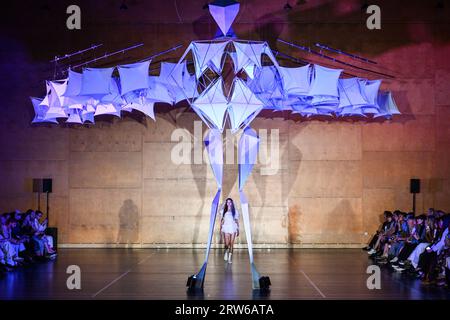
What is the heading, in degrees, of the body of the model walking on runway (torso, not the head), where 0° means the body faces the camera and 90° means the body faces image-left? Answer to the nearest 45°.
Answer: approximately 0°

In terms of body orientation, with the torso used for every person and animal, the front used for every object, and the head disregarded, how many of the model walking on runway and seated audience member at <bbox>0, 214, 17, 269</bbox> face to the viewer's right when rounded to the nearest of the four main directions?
1

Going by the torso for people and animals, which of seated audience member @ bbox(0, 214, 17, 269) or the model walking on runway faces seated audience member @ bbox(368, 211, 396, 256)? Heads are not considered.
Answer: seated audience member @ bbox(0, 214, 17, 269)

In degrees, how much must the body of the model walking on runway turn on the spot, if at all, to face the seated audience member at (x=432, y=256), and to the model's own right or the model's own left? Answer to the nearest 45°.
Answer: approximately 45° to the model's own left

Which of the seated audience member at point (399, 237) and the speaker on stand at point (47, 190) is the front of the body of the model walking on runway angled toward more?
the seated audience member

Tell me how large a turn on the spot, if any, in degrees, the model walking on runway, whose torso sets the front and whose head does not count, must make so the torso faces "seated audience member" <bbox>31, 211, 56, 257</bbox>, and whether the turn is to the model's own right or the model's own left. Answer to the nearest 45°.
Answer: approximately 90° to the model's own right

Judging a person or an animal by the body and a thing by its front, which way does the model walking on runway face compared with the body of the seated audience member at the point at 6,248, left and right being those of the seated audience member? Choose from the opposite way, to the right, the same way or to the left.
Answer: to the right

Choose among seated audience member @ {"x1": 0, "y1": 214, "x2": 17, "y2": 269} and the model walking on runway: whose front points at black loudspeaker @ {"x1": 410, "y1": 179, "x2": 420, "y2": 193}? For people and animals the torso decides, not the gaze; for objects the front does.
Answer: the seated audience member

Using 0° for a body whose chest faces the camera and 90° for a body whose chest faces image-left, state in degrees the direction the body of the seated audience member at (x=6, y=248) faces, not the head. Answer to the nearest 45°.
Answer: approximately 270°

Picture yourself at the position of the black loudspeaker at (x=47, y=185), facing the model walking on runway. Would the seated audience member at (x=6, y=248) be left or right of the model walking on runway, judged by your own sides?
right

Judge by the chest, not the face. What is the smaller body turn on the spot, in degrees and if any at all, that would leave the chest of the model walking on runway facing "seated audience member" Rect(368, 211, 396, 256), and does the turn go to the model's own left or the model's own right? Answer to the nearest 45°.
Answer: approximately 90° to the model's own left
